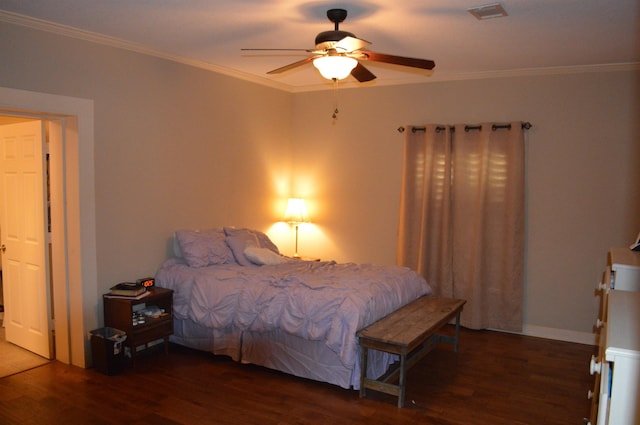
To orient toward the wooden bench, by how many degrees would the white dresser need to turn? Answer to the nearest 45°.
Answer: approximately 45° to its right

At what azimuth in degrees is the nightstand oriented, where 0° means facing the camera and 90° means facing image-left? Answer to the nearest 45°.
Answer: approximately 315°

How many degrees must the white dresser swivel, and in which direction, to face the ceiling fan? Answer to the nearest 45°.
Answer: approximately 45° to its right

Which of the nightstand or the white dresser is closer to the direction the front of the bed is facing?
the white dresser

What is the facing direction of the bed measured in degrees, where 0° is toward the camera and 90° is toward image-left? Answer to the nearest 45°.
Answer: approximately 315°

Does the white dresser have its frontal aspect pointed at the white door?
yes

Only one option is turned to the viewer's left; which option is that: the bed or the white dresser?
the white dresser

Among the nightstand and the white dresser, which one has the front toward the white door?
the white dresser

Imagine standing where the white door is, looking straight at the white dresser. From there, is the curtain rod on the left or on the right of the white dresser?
left

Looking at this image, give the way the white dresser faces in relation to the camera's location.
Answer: facing to the left of the viewer
